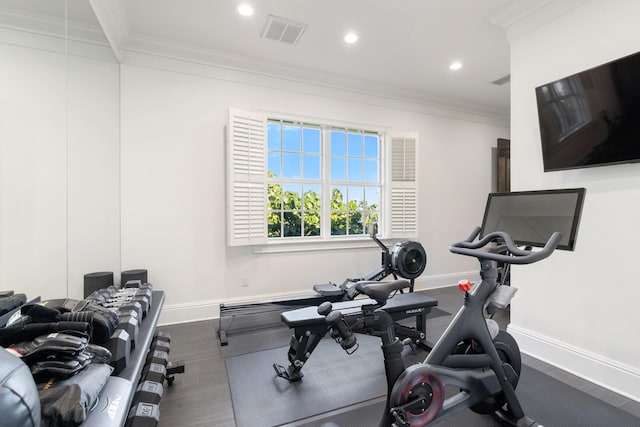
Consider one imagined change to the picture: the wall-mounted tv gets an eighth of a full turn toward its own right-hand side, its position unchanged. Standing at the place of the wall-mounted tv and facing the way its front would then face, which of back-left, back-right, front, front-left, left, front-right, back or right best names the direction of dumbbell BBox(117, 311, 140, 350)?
front-left

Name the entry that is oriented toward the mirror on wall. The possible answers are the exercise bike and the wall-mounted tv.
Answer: the wall-mounted tv

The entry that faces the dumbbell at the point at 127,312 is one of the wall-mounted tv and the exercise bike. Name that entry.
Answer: the wall-mounted tv

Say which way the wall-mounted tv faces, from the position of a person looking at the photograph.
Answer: facing the viewer and to the left of the viewer

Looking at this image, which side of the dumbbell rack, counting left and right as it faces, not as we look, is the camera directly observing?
right

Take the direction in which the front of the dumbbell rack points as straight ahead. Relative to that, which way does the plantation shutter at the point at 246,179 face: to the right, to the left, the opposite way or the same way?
to the right

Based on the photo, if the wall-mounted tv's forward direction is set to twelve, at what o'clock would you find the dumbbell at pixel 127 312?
The dumbbell is roughly at 12 o'clock from the wall-mounted tv.

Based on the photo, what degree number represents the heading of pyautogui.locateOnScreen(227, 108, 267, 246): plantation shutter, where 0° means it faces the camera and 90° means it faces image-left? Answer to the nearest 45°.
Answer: approximately 315°

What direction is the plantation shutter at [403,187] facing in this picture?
toward the camera

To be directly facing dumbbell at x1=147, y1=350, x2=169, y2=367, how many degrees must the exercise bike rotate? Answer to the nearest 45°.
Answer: approximately 135° to its left

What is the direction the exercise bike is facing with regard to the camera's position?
facing away from the viewer and to the right of the viewer

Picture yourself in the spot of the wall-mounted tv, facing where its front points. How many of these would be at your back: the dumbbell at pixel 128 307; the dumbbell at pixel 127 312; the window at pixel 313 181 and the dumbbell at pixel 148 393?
0

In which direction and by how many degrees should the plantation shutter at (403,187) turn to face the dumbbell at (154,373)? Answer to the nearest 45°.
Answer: approximately 45° to its right

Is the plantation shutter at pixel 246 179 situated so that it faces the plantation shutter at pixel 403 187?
no

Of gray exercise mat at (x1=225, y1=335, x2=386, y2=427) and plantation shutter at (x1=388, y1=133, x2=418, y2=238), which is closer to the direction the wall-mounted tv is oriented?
the gray exercise mat

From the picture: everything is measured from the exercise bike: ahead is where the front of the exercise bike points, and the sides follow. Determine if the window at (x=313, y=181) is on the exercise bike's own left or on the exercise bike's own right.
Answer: on the exercise bike's own left

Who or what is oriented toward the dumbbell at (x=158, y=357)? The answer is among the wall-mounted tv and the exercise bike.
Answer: the wall-mounted tv

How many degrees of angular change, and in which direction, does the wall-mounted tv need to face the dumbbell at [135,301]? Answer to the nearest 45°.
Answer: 0° — it already faces it
